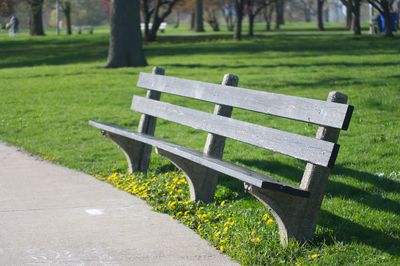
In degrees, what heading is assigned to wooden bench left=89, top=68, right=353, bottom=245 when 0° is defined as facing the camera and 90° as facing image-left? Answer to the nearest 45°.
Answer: approximately 45°
